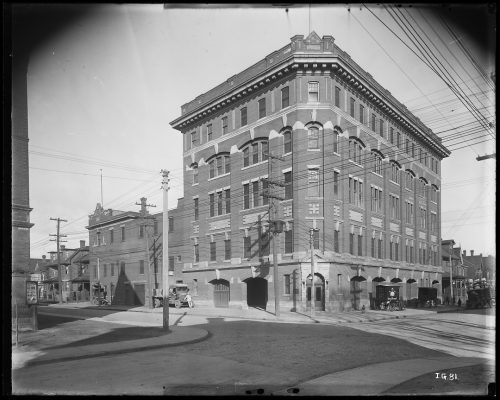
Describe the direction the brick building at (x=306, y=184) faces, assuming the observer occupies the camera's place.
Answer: facing the viewer

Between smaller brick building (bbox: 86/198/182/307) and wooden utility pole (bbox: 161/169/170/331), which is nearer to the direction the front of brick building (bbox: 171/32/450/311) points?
the wooden utility pole

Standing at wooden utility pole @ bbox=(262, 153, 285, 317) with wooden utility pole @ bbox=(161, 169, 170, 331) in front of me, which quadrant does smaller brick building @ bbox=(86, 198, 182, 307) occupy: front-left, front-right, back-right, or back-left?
back-right

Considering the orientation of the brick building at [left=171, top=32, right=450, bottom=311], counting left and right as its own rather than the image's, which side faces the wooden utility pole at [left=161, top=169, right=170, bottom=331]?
front
